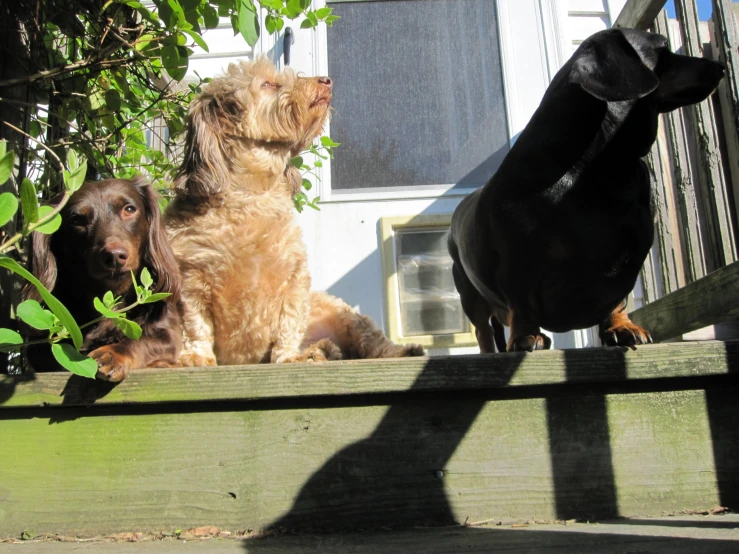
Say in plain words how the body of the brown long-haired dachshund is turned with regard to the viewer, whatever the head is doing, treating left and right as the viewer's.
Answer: facing the viewer

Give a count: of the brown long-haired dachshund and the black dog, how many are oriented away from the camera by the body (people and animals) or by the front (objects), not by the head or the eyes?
0

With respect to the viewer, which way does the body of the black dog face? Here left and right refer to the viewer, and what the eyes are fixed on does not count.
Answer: facing the viewer and to the right of the viewer

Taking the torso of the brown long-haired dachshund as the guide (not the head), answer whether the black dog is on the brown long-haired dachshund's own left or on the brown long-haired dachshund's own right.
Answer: on the brown long-haired dachshund's own left

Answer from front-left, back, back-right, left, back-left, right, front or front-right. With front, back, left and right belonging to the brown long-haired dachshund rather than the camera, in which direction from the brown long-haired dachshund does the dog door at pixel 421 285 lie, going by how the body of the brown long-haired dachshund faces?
back-left

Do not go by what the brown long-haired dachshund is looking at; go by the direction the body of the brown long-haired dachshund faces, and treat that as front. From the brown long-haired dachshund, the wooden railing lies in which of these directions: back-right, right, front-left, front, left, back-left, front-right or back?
left

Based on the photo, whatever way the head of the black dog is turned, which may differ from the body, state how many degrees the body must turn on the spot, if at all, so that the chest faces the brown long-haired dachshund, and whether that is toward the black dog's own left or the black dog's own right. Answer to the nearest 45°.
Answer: approximately 90° to the black dog's own right

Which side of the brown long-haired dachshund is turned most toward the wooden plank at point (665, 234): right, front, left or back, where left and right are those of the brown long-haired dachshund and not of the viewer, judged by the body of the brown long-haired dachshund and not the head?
left

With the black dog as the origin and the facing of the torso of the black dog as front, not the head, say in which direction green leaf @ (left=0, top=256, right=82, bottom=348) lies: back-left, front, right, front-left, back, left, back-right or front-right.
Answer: right
